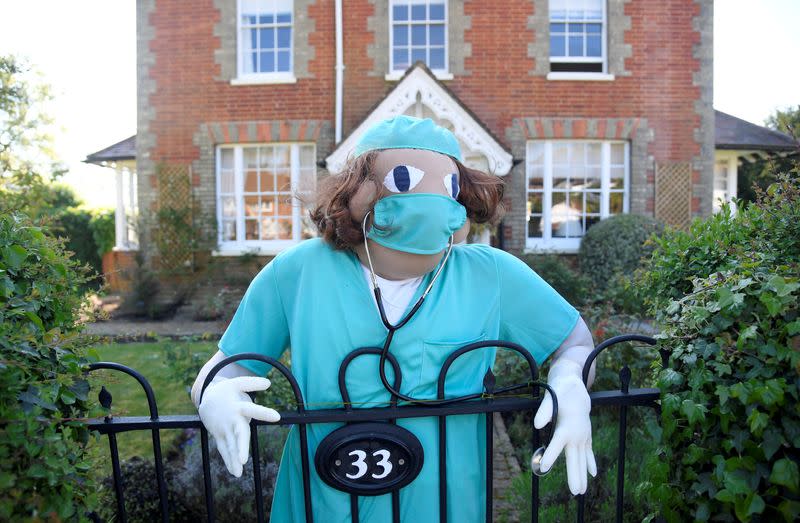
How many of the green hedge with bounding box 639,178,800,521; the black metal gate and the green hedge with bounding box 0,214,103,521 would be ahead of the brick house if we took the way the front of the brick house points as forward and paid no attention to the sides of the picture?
3

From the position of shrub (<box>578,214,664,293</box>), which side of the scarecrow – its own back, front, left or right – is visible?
back

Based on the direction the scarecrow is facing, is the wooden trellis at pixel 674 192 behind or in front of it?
behind

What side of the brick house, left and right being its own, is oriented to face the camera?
front

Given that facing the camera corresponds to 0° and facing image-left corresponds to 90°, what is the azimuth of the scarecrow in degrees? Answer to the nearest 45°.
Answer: approximately 0°

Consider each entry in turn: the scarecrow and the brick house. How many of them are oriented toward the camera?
2

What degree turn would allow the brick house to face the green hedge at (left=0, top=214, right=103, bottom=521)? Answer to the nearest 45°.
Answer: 0° — it already faces it

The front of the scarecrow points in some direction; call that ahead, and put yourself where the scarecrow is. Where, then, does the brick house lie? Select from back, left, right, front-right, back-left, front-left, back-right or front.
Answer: back

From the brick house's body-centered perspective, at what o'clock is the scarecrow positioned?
The scarecrow is roughly at 12 o'clock from the brick house.

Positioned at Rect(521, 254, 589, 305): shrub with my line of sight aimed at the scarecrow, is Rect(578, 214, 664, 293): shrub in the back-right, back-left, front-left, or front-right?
back-left

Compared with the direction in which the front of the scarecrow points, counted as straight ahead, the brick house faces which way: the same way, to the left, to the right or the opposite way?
the same way
